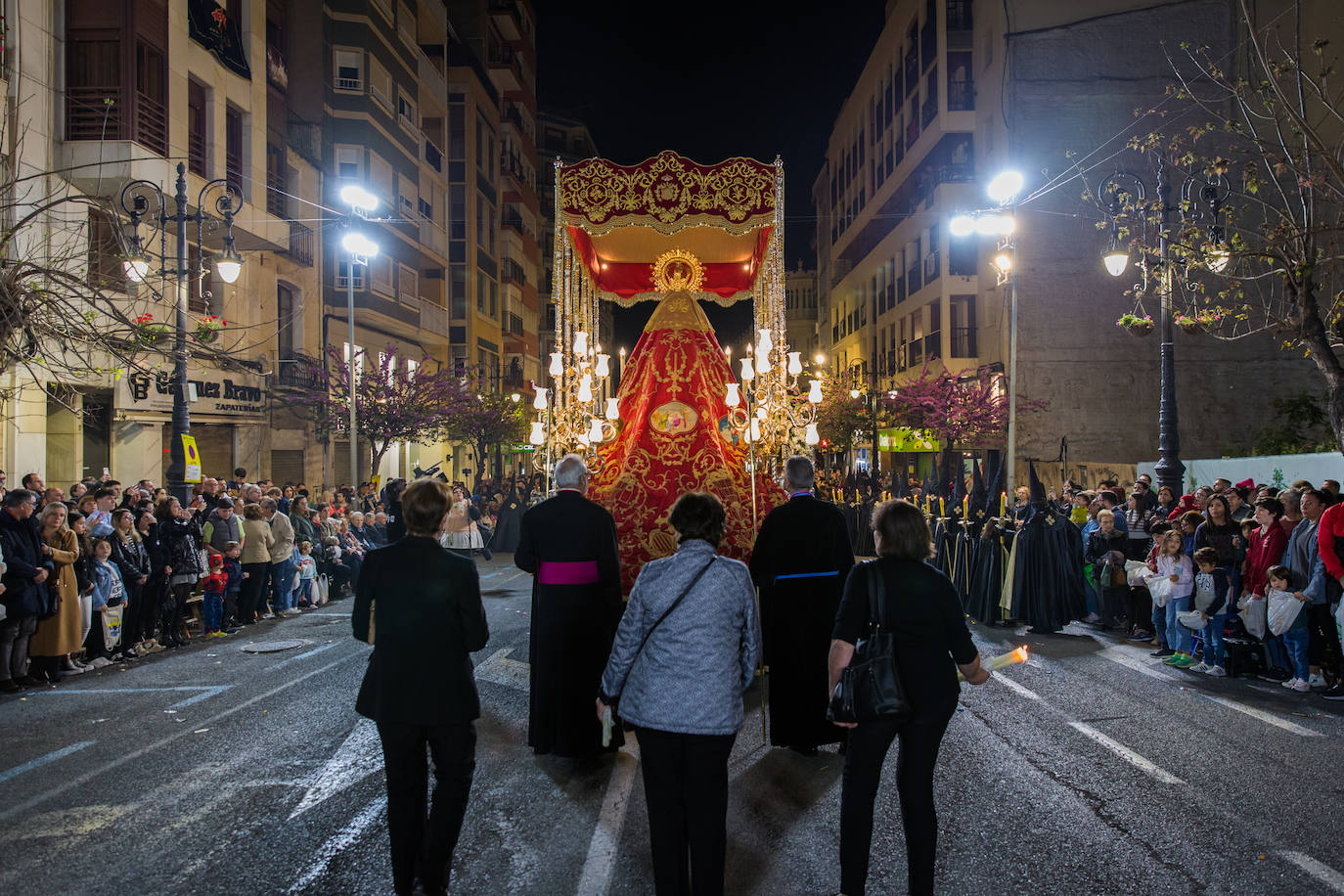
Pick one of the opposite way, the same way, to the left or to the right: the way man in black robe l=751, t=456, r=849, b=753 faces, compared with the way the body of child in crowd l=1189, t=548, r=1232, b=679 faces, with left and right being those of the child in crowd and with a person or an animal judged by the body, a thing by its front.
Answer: to the right

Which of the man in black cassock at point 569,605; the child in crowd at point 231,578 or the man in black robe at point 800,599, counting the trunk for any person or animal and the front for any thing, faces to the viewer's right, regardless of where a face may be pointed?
the child in crowd

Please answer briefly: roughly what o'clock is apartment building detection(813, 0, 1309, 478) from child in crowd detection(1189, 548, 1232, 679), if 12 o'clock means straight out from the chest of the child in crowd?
The apartment building is roughly at 4 o'clock from the child in crowd.

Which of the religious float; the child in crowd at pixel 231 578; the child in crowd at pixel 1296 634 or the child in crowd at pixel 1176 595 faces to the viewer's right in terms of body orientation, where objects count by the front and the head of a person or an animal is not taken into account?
the child in crowd at pixel 231 578

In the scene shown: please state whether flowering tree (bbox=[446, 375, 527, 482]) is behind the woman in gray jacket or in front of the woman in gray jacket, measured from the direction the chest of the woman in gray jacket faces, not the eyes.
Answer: in front

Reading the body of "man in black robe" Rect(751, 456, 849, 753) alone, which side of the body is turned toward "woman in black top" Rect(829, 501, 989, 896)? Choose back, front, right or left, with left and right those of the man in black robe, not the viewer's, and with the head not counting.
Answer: back

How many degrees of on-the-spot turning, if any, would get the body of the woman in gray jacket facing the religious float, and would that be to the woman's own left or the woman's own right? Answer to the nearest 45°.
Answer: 0° — they already face it

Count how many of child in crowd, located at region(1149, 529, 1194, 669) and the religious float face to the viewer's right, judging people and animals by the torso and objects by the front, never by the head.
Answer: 0

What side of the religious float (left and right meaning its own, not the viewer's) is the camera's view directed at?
back

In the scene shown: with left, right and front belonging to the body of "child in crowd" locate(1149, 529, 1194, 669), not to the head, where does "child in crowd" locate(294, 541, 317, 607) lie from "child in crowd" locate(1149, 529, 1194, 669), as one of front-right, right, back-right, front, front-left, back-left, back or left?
front-right

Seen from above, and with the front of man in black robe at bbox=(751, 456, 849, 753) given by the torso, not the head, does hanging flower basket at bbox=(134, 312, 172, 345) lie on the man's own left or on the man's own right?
on the man's own left

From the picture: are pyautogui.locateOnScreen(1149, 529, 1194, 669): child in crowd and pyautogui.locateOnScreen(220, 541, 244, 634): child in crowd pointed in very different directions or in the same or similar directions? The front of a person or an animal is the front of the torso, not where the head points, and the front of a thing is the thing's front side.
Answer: very different directions

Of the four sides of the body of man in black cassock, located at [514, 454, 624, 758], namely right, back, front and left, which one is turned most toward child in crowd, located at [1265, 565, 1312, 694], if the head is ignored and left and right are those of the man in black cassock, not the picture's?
right

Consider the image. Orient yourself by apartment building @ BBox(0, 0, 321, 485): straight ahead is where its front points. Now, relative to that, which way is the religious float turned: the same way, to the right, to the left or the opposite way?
to the left

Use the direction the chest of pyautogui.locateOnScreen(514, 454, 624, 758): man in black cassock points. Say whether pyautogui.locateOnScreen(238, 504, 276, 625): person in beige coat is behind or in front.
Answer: in front

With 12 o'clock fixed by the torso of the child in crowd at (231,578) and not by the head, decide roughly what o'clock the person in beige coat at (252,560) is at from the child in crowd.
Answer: The person in beige coat is roughly at 10 o'clock from the child in crowd.

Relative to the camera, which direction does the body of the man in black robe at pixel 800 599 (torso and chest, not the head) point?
away from the camera

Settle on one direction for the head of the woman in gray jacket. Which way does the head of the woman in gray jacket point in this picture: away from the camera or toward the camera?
away from the camera

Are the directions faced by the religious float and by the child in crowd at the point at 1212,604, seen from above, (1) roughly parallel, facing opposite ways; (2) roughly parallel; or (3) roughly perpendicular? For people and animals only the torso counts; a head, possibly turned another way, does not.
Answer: roughly perpendicular

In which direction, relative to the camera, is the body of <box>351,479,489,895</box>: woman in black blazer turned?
away from the camera
